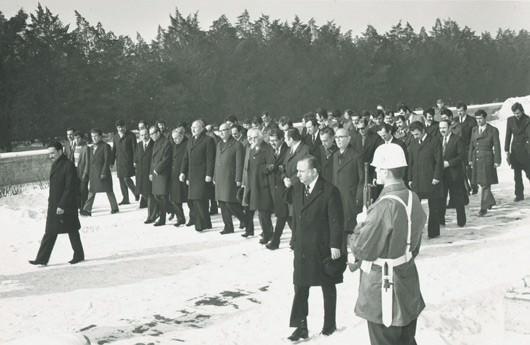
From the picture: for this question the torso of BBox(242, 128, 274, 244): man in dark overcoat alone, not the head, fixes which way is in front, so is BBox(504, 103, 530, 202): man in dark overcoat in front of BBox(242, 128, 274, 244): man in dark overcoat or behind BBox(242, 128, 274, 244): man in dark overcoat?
behind

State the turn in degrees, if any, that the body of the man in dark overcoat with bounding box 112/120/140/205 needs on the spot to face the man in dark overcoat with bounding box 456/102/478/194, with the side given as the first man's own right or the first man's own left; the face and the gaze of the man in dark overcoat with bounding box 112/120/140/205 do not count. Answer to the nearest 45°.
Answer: approximately 135° to the first man's own left

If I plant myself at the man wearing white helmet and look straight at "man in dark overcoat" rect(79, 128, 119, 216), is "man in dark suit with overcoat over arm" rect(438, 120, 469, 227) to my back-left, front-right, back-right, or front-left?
front-right

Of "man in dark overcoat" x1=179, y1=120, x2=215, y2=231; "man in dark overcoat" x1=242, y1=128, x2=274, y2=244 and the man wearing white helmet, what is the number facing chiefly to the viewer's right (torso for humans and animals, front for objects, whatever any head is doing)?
0

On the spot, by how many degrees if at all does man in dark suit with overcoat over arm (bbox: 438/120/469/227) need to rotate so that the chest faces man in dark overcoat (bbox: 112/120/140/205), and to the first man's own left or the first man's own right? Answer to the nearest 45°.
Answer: approximately 45° to the first man's own right

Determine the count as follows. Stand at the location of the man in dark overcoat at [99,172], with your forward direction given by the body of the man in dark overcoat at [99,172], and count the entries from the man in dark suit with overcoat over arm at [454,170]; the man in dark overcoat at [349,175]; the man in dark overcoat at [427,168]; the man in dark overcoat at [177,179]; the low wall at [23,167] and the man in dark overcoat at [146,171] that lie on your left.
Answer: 5

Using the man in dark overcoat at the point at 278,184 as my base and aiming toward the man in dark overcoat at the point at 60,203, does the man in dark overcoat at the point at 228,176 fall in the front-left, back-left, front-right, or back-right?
front-right

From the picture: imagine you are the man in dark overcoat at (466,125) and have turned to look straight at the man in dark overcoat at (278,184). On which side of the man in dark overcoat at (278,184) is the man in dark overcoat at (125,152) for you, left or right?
right

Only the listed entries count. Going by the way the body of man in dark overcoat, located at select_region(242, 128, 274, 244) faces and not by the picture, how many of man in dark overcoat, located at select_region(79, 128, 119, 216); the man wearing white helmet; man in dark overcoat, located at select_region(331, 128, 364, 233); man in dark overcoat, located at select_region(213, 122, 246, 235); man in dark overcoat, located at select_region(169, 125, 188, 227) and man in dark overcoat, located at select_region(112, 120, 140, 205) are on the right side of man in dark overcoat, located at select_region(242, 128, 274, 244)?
4

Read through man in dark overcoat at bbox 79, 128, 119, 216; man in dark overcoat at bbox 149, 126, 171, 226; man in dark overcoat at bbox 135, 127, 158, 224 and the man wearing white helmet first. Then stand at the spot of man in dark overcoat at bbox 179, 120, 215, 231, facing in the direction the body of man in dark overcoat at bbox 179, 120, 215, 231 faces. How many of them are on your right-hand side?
3

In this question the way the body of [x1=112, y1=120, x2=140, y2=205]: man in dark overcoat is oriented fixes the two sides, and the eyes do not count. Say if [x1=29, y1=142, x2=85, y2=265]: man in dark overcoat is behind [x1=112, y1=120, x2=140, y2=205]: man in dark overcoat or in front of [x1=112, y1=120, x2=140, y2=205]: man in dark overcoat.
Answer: in front

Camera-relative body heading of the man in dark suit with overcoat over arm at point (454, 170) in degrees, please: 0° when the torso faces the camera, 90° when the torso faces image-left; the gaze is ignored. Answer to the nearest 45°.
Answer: approximately 45°

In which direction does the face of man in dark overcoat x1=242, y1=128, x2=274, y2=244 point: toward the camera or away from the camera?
toward the camera
